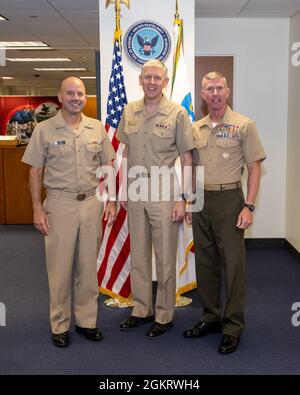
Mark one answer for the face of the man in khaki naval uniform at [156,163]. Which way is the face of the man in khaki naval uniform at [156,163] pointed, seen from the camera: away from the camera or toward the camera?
toward the camera

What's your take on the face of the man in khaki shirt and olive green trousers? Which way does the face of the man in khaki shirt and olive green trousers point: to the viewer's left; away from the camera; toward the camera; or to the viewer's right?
toward the camera

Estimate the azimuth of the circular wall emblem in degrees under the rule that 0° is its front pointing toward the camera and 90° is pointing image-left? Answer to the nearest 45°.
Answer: approximately 0°

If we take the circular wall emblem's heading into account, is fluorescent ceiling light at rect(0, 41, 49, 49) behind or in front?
behind

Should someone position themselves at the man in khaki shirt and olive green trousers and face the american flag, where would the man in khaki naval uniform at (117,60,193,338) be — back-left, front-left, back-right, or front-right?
front-left

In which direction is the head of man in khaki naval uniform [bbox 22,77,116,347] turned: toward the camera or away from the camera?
toward the camera
